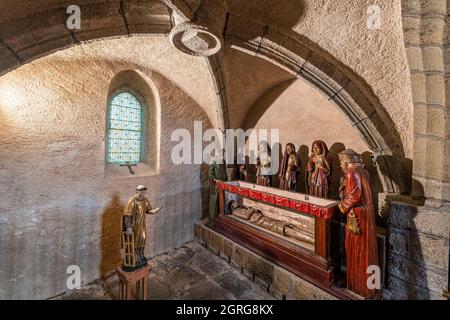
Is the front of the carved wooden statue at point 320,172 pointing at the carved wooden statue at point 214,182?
no

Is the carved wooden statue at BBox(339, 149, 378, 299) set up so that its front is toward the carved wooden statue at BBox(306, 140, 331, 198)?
no

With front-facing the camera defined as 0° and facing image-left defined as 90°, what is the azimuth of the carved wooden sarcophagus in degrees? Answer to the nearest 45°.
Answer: approximately 45°

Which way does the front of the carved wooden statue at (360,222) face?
to the viewer's left

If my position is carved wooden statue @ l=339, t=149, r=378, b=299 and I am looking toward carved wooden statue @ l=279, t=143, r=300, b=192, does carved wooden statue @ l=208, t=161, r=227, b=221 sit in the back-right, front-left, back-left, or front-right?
front-left

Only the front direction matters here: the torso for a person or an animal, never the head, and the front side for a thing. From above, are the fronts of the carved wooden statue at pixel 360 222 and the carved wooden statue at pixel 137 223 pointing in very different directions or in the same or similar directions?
very different directions

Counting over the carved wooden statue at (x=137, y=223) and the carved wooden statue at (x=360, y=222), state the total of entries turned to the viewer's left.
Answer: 1

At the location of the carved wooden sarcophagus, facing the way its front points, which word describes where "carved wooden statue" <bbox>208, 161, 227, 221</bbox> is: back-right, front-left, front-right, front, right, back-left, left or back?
right

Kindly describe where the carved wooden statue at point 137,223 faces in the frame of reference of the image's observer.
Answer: facing the viewer and to the right of the viewer

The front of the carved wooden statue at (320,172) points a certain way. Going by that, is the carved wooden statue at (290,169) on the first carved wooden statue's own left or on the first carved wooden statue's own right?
on the first carved wooden statue's own right

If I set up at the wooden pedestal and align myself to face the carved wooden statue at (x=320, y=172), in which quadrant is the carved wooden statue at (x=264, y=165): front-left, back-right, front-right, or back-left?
front-left

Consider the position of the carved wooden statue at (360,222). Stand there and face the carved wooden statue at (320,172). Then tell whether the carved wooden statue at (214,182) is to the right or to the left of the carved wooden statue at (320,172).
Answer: left

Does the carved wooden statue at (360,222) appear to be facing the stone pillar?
no

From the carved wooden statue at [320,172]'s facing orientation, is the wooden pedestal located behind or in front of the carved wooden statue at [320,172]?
in front

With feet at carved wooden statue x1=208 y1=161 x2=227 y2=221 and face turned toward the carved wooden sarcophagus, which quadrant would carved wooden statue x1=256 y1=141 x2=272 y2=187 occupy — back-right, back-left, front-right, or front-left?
front-left

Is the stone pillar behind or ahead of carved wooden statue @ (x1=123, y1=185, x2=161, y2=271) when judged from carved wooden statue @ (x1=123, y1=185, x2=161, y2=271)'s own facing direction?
ahead

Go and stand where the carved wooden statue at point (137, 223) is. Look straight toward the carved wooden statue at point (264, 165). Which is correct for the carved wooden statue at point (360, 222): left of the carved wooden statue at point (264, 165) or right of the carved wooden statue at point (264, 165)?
right

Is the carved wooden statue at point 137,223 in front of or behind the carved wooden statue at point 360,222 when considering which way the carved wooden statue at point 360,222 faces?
in front

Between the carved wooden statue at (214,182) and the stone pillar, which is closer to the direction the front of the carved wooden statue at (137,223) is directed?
the stone pillar

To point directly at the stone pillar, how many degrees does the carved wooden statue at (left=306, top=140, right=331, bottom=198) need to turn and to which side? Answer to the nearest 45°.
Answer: approximately 90° to its left

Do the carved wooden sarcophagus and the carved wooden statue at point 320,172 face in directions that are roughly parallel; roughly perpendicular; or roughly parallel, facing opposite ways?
roughly parallel

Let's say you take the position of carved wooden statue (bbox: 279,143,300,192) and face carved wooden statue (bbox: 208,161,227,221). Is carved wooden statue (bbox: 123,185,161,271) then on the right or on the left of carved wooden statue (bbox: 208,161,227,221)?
left
